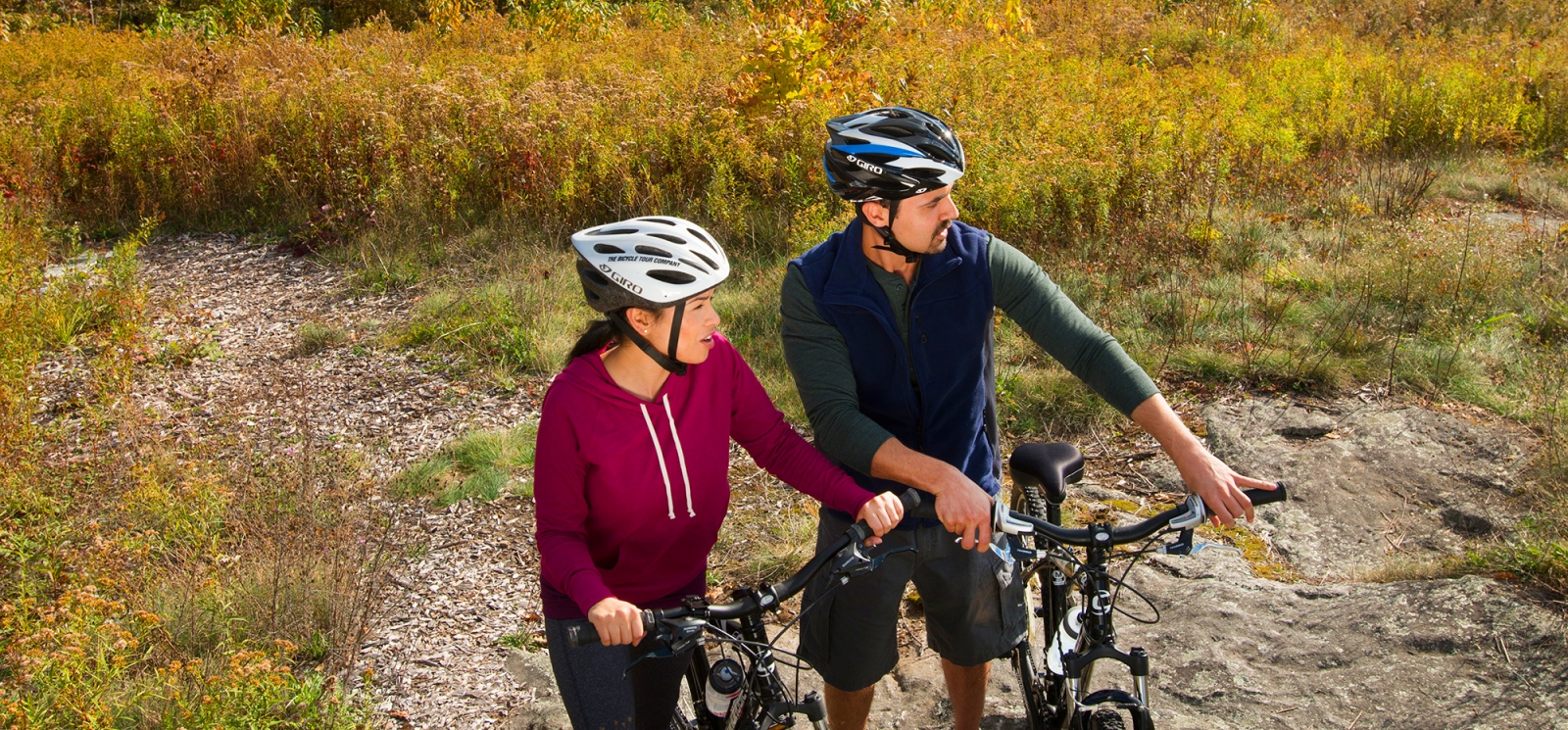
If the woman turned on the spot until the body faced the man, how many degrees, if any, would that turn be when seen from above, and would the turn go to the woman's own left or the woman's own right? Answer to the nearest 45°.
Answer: approximately 90° to the woman's own left

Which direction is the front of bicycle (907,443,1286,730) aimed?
toward the camera

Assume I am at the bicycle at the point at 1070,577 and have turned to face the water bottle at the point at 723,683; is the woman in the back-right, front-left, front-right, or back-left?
front-right

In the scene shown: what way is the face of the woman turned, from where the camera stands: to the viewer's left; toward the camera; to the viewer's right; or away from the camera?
to the viewer's right

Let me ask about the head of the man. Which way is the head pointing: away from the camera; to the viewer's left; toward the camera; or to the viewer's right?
to the viewer's right

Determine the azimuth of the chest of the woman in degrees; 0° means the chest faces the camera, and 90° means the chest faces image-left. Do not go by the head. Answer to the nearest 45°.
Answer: approximately 315°

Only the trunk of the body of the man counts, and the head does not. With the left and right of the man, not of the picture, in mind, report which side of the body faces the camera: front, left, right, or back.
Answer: front

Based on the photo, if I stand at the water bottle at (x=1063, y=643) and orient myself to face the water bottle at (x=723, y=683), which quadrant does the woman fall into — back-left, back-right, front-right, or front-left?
front-right
